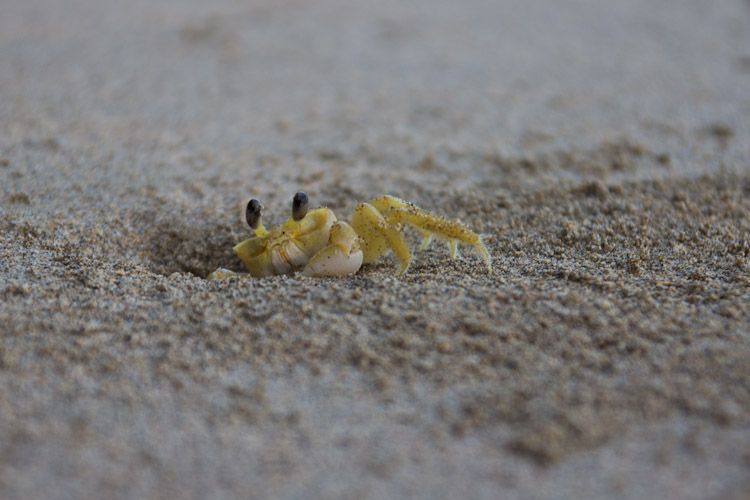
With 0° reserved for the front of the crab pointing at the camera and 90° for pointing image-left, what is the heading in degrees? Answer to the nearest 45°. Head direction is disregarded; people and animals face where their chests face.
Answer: approximately 0°
